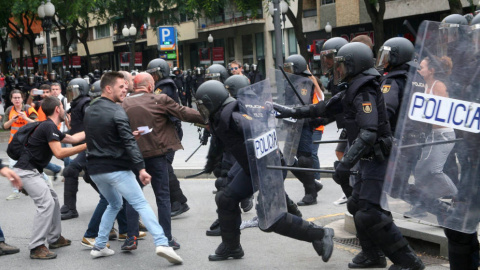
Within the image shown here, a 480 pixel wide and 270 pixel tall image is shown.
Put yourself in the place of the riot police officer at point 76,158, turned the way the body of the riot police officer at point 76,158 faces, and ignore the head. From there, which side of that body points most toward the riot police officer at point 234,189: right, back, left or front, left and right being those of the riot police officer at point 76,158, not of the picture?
left

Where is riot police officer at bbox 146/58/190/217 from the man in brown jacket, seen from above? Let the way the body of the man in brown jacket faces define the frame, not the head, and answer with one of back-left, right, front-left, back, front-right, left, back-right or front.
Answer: front-left

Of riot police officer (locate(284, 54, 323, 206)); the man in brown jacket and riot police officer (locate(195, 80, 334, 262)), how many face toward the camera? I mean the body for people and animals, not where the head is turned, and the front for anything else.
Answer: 0

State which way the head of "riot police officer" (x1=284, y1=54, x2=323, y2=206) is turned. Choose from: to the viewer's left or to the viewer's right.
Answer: to the viewer's left

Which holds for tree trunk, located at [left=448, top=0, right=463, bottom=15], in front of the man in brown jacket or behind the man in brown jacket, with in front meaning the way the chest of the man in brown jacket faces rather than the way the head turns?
in front

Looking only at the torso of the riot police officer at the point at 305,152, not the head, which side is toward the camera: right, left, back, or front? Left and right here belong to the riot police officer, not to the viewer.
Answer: left

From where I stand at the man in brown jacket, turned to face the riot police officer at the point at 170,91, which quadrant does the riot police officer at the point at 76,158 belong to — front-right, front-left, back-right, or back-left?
front-left

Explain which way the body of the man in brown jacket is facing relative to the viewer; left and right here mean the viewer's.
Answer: facing away from the viewer and to the right of the viewer

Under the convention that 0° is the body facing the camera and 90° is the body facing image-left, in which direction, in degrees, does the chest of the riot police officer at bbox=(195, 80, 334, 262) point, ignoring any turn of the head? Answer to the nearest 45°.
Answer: approximately 90°

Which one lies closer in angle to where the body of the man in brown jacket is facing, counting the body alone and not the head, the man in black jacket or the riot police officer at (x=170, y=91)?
the riot police officer

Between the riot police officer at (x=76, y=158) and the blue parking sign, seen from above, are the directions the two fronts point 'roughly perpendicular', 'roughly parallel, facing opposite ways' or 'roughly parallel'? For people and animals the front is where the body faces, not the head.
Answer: roughly perpendicular

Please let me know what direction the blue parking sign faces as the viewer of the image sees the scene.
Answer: facing the viewer

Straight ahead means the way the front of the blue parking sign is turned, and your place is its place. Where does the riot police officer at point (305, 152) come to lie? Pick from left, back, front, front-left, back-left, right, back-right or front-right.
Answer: front

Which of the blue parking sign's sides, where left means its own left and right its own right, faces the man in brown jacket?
front

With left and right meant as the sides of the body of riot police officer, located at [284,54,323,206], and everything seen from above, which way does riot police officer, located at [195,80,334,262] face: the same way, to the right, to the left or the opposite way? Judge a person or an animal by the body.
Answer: the same way
